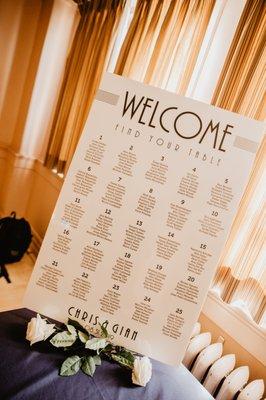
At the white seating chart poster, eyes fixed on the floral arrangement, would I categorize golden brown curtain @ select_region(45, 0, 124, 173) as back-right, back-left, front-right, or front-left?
back-right

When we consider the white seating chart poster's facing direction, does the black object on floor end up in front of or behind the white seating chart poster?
behind

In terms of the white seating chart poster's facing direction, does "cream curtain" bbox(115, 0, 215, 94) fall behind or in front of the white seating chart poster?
behind

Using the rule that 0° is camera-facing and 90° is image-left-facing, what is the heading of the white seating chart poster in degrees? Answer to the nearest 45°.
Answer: approximately 0°

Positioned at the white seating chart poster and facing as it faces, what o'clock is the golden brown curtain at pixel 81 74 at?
The golden brown curtain is roughly at 5 o'clock from the white seating chart poster.

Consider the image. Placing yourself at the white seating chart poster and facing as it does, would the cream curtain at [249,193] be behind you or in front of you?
behind
